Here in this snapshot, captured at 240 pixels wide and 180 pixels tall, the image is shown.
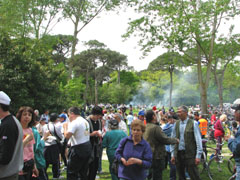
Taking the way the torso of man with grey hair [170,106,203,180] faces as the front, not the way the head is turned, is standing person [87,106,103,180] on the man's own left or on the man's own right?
on the man's own right

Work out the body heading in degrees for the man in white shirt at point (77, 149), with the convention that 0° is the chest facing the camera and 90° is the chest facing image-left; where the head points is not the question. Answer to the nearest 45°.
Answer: approximately 135°

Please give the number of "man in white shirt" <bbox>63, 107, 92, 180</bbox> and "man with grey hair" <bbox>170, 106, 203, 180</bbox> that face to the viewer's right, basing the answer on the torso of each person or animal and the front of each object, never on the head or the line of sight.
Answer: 0

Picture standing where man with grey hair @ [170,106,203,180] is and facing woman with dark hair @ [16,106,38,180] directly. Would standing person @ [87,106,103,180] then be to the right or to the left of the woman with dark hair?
right

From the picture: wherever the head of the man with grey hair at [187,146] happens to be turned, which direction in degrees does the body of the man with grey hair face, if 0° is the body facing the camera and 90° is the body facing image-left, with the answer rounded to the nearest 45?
approximately 45°
